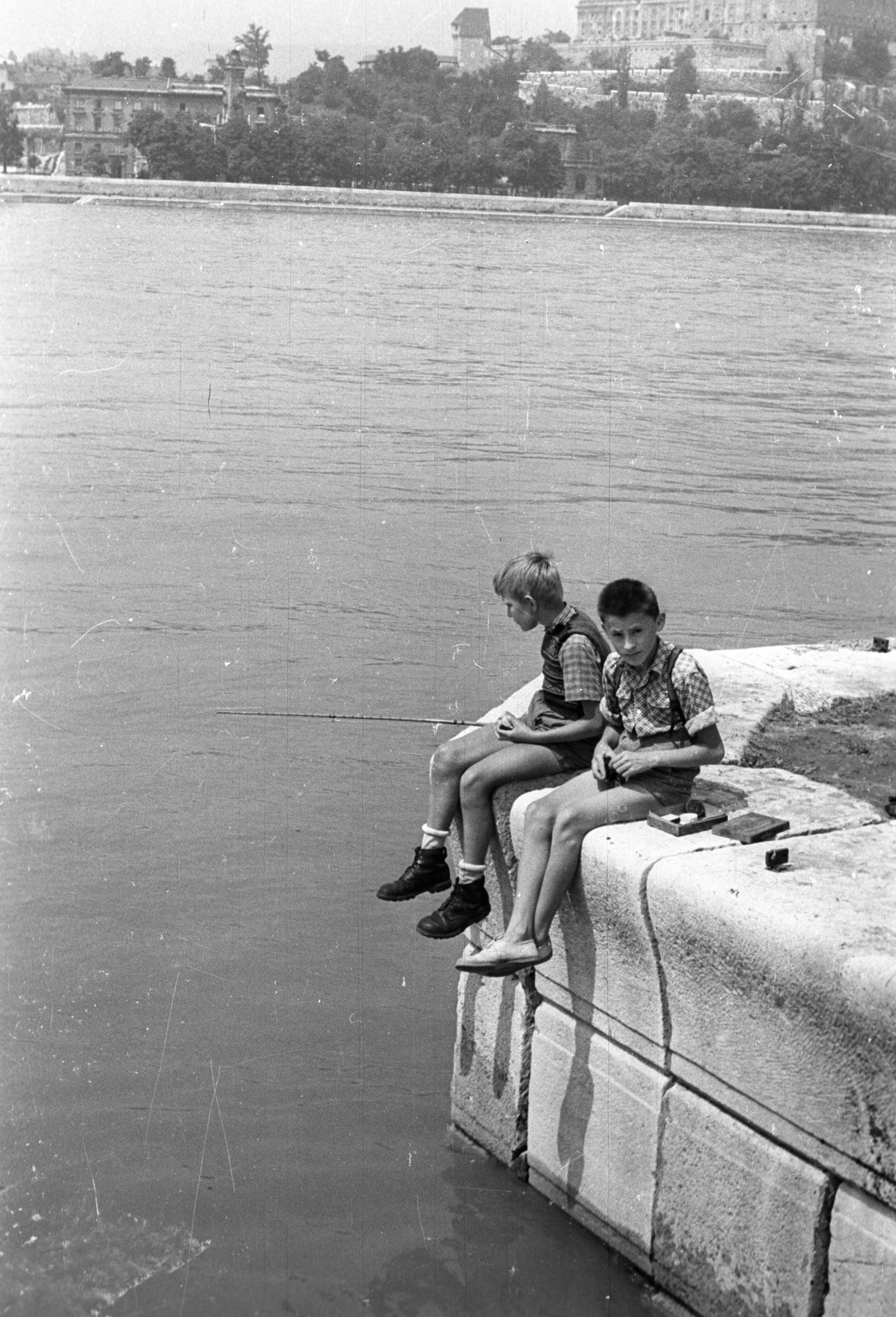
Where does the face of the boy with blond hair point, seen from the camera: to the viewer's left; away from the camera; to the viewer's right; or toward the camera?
to the viewer's left

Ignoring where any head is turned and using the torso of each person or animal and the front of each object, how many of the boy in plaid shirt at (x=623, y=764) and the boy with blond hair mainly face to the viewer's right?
0

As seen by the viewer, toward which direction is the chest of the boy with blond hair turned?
to the viewer's left
